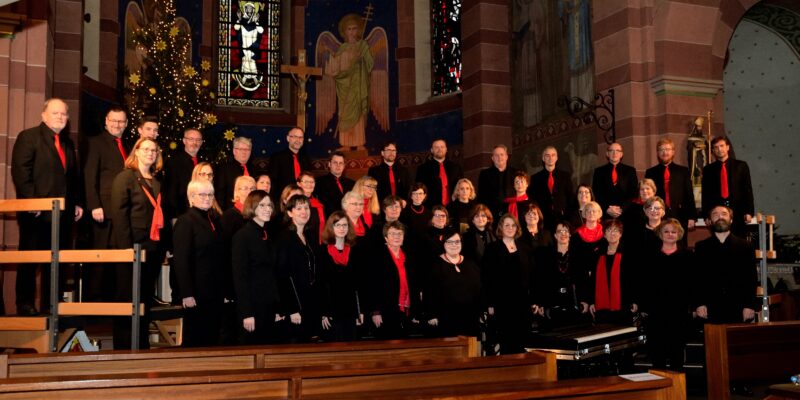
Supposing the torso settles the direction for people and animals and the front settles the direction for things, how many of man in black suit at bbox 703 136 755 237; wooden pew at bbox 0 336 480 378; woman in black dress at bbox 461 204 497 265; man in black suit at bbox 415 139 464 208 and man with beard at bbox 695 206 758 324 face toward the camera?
4

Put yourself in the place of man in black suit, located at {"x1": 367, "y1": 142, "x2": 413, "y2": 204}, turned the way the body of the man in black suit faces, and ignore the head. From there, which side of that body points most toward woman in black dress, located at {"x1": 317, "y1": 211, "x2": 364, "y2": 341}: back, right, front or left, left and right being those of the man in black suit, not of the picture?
front

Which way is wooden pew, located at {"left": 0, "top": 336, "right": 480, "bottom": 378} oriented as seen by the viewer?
away from the camera

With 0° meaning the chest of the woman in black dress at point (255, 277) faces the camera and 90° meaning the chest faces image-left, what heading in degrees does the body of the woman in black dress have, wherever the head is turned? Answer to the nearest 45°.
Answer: approximately 315°

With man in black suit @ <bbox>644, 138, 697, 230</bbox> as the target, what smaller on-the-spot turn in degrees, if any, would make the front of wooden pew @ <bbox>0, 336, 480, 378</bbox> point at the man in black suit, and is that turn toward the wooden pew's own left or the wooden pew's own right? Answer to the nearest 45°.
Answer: approximately 45° to the wooden pew's own right

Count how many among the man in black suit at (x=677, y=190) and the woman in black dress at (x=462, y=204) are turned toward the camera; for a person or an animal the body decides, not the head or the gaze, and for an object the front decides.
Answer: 2

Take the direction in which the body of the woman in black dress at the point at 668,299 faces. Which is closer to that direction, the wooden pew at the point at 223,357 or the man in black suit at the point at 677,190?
the wooden pew

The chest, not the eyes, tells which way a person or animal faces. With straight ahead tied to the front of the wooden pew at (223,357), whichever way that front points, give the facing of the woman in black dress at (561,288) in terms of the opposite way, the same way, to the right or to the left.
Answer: the opposite way

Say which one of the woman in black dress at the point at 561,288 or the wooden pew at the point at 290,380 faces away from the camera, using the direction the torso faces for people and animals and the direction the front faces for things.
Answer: the wooden pew
